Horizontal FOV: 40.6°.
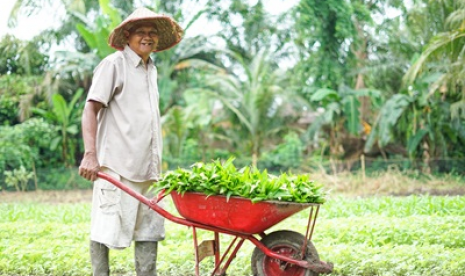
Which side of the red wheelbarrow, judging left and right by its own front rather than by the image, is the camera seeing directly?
right

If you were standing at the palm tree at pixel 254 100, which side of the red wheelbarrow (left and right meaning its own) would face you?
left

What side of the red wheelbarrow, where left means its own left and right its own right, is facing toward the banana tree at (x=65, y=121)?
left

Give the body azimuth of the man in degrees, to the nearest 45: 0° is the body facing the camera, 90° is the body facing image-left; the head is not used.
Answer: approximately 315°

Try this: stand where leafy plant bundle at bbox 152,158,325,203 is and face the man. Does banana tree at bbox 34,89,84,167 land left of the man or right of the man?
right

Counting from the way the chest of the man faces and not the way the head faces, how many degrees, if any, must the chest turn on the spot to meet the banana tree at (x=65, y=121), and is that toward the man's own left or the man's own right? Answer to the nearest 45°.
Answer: approximately 135° to the man's own left
